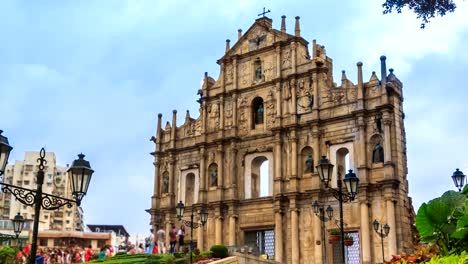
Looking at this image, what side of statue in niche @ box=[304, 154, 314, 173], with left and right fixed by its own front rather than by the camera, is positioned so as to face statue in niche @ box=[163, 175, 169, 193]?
right

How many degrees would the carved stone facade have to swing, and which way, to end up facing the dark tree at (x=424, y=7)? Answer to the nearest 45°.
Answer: approximately 45° to its left

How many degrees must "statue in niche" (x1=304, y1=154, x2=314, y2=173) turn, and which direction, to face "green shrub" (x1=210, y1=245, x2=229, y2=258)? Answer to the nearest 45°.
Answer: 0° — it already faces it

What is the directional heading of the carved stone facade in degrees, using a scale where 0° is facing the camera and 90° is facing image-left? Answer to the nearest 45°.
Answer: approximately 45°

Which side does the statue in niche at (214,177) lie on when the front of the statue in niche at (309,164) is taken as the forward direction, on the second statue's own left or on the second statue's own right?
on the second statue's own right

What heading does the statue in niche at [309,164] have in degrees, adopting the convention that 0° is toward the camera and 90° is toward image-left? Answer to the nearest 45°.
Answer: approximately 45°
